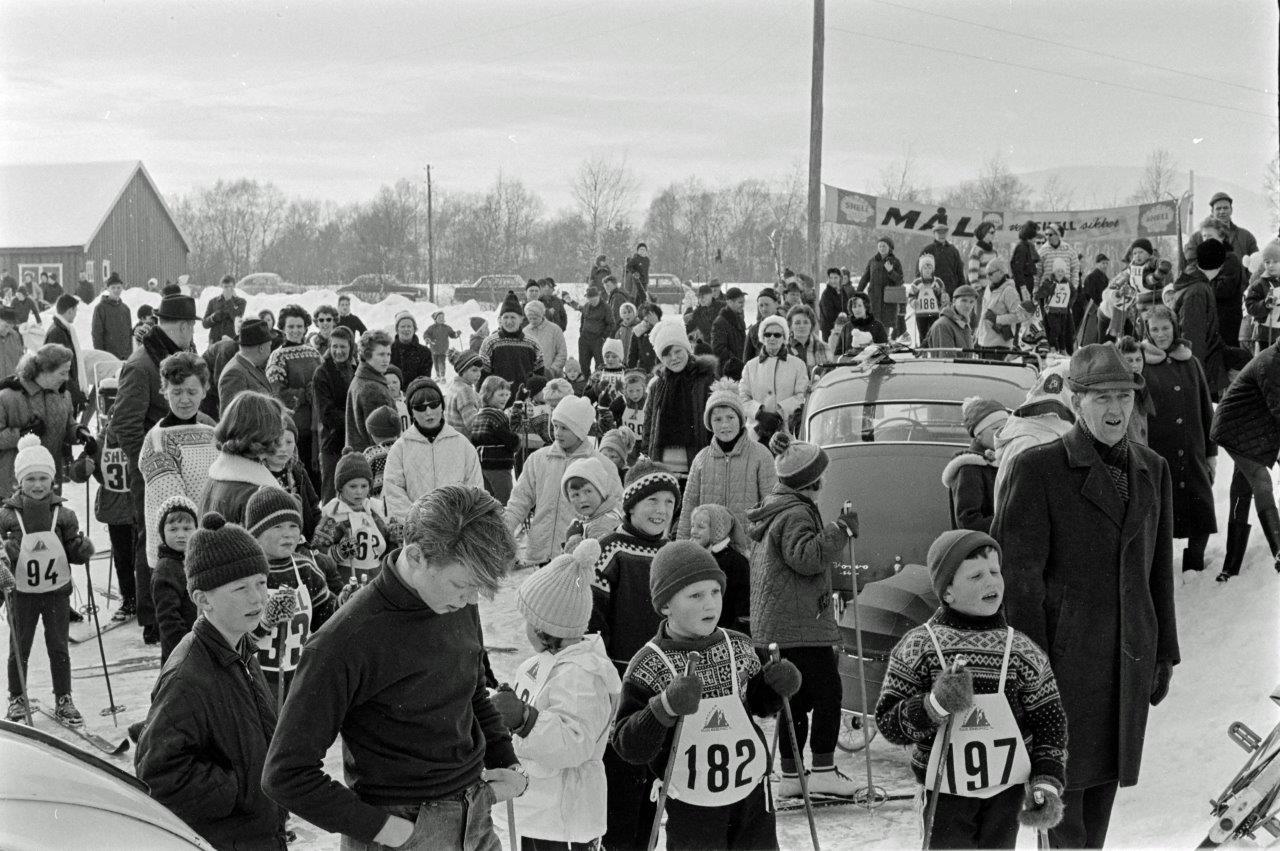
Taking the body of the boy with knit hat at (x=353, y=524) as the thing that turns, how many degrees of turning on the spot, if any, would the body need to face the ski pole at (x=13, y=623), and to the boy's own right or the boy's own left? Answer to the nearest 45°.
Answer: approximately 135° to the boy's own right

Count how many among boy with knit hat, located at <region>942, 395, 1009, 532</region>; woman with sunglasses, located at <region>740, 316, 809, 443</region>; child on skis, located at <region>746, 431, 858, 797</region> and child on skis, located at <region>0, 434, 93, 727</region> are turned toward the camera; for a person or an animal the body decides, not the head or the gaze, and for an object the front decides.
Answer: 2

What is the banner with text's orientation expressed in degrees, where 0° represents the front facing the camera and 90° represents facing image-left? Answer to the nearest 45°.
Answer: approximately 0°

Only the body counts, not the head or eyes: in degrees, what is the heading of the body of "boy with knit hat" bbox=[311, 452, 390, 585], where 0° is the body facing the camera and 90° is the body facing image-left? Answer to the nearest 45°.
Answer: approximately 315°

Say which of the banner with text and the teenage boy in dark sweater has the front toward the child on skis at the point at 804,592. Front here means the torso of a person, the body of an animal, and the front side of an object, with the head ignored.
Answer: the banner with text

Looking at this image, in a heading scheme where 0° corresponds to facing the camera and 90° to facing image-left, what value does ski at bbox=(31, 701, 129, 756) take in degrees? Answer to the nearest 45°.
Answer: approximately 315°

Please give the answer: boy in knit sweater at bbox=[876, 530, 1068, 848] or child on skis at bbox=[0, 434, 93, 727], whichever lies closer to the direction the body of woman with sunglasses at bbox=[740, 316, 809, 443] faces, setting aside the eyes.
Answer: the boy in knit sweater

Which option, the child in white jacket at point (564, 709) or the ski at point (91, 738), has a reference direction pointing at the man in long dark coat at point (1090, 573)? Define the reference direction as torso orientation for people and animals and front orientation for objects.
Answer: the ski

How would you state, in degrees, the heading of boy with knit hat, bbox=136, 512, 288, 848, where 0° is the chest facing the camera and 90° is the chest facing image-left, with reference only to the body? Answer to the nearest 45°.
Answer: approximately 315°

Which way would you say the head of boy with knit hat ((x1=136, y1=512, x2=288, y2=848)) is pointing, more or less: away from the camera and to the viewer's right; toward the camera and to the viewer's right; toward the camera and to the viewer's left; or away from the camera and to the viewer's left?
toward the camera and to the viewer's right

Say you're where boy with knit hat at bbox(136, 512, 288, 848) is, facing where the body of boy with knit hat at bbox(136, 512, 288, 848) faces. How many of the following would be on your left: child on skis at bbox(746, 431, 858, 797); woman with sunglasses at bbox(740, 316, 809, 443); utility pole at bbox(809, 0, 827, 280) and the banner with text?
4

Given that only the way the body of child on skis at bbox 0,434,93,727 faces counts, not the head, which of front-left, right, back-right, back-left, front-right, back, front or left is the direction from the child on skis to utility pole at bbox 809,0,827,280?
back-left
